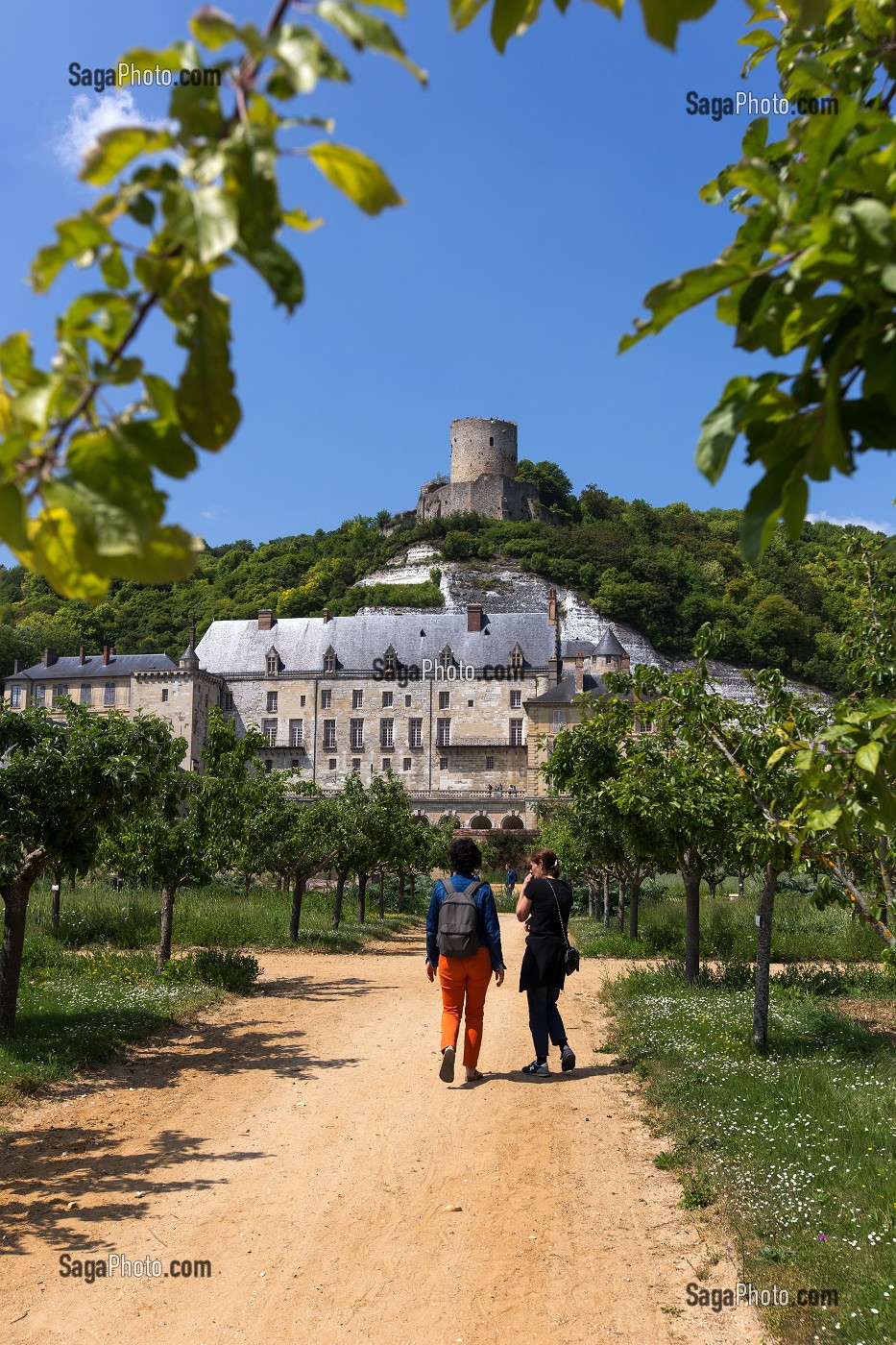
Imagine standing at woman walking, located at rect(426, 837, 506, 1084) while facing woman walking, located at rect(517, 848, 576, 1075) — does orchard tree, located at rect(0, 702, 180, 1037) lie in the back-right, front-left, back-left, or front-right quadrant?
back-left

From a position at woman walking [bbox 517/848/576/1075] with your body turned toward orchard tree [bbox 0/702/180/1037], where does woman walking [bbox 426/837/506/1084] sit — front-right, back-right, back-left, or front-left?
front-left

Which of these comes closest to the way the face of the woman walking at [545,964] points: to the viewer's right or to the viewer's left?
to the viewer's left

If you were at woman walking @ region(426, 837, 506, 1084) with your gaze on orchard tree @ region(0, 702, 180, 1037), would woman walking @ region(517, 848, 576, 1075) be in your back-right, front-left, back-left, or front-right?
back-right

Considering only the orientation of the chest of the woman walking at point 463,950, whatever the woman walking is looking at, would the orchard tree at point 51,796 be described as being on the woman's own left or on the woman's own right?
on the woman's own left

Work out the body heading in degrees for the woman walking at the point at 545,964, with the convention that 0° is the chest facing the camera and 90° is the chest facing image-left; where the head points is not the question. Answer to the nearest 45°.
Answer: approximately 135°

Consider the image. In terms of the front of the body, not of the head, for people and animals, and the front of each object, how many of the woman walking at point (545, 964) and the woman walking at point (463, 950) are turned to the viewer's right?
0

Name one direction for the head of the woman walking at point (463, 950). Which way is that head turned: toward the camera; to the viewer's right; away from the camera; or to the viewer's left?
away from the camera

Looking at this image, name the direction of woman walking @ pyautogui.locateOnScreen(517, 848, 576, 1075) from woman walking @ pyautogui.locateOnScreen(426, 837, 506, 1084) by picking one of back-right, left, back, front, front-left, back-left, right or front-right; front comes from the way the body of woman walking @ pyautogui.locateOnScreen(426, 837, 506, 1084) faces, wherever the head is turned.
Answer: front-right

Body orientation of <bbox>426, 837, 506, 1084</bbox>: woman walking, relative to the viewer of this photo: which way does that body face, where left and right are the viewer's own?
facing away from the viewer

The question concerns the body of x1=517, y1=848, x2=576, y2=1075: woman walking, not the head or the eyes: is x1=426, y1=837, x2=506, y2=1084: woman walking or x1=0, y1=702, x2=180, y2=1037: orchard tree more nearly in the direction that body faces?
the orchard tree

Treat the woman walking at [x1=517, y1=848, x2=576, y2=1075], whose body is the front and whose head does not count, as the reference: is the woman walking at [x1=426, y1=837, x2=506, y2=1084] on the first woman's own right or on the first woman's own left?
on the first woman's own left
